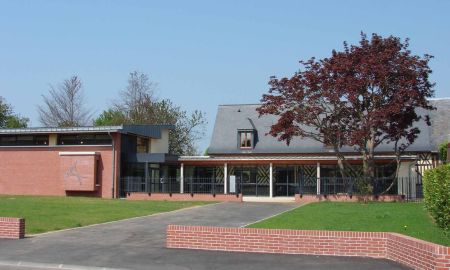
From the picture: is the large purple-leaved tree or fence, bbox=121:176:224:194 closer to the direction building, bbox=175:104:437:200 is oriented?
the large purple-leaved tree

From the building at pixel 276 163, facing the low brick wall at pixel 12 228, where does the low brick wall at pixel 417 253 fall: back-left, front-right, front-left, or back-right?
front-left

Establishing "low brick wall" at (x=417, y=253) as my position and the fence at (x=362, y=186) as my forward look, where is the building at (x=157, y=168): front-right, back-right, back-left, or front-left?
front-left

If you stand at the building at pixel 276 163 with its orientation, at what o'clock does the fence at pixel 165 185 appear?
The fence is roughly at 2 o'clock from the building.

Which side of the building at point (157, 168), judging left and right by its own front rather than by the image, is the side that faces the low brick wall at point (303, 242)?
front

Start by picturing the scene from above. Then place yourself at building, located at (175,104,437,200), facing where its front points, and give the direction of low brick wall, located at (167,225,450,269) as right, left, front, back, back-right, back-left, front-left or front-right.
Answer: front

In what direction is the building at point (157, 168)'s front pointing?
toward the camera

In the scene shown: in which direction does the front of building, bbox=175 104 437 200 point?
toward the camera

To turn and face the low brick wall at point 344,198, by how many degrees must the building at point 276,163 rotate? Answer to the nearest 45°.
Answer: approximately 45° to its left

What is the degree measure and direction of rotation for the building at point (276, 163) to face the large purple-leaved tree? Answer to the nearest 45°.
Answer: approximately 45° to its left

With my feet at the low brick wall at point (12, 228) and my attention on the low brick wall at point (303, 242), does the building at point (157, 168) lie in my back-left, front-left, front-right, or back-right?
back-left

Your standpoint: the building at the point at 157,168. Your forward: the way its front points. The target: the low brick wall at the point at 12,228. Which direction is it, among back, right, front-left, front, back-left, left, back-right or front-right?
front

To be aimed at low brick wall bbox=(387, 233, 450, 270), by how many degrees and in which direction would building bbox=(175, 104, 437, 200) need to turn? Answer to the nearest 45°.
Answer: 0° — it already faces it
